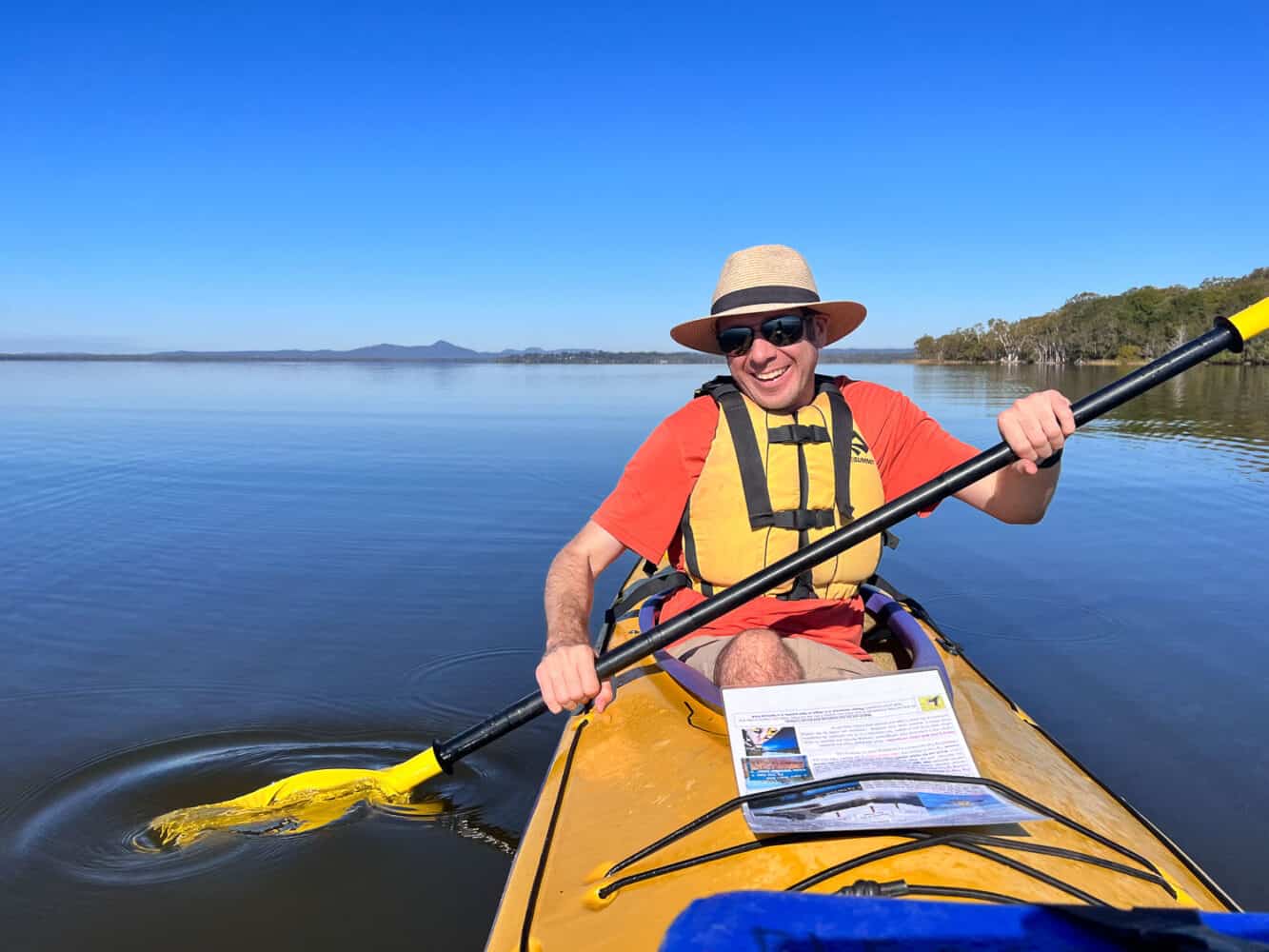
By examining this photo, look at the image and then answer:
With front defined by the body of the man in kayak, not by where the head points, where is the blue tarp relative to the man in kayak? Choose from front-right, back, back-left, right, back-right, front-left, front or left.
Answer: front

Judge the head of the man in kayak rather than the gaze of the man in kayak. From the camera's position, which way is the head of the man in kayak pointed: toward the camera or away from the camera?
toward the camera

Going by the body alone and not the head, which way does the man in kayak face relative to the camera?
toward the camera
